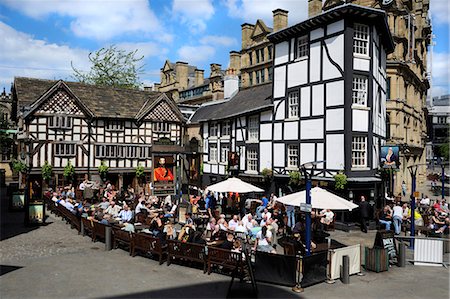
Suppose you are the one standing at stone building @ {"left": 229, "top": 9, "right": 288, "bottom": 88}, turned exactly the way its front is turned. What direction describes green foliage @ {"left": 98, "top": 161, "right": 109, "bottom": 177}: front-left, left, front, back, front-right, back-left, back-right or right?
front

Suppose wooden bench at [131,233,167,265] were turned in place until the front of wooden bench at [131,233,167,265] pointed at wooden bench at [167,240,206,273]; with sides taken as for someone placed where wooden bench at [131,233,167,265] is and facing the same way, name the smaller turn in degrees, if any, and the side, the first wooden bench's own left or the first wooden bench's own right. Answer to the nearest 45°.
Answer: approximately 90° to the first wooden bench's own right

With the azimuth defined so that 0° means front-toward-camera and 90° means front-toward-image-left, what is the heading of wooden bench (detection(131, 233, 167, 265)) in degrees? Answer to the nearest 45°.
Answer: approximately 225°

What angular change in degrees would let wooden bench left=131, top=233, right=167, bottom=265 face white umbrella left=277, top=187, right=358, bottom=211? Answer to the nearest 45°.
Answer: approximately 45° to its right

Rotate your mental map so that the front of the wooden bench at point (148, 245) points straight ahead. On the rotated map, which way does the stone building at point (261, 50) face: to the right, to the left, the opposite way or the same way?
the opposite way

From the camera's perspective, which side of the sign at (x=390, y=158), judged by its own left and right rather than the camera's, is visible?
front

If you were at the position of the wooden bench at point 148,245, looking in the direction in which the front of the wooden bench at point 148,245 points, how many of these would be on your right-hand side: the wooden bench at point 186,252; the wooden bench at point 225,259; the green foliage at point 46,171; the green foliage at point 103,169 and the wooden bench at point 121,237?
2

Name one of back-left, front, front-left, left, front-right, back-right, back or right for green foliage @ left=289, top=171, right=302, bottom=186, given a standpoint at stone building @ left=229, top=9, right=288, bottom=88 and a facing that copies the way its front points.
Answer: front-left

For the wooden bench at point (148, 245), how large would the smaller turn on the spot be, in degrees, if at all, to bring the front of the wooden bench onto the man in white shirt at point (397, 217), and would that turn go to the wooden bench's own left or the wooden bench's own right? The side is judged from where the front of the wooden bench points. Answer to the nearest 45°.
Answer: approximately 45° to the wooden bench's own right

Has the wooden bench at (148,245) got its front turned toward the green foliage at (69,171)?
no

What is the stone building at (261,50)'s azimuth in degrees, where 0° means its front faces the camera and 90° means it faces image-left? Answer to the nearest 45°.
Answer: approximately 45°

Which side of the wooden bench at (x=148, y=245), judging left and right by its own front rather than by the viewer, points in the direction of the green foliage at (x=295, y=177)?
front
